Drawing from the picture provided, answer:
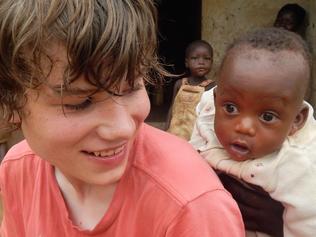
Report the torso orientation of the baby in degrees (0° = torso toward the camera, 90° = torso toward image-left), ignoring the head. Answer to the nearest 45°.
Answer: approximately 45°

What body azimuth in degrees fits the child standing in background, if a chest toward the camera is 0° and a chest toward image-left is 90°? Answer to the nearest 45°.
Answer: approximately 0°

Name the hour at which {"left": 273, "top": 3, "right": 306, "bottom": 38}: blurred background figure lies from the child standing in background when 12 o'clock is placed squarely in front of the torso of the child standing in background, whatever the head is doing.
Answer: The blurred background figure is roughly at 8 o'clock from the child standing in background.

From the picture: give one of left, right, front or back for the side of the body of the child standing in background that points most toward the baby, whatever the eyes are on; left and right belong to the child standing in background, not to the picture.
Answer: front

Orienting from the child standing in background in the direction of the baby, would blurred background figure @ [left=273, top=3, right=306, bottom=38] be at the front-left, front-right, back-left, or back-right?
back-left

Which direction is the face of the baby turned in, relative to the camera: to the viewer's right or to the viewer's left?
to the viewer's left

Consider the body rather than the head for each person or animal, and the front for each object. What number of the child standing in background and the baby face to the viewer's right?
0

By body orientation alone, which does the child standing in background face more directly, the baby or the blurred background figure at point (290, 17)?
the baby

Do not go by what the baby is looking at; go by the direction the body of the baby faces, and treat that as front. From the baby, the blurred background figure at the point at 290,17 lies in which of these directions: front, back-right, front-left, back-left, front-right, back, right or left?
back-right
